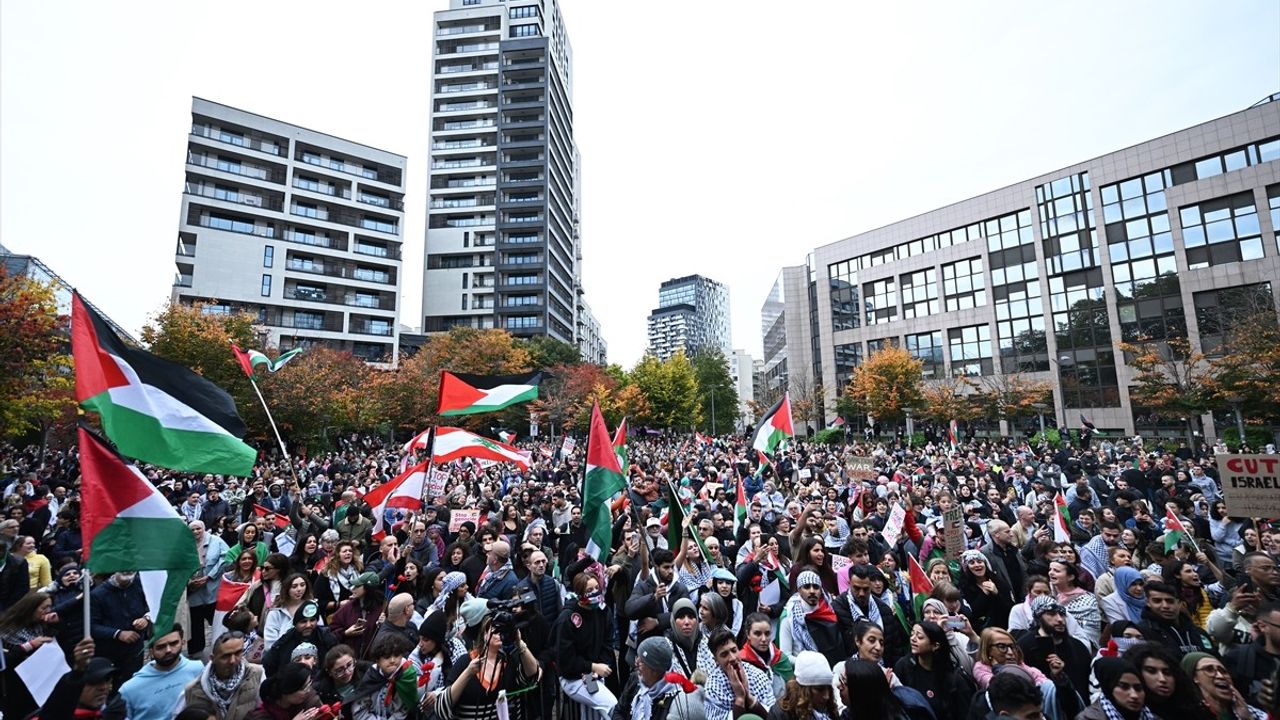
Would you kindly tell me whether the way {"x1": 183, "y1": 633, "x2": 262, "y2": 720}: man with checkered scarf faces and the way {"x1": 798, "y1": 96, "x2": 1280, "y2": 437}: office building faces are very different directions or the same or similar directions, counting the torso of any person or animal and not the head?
very different directions

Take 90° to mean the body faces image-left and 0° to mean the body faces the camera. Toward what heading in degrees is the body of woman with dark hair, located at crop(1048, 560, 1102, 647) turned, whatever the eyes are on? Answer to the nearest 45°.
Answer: approximately 45°

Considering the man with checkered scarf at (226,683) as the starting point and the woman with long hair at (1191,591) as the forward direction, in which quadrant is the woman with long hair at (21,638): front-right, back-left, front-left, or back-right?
back-left

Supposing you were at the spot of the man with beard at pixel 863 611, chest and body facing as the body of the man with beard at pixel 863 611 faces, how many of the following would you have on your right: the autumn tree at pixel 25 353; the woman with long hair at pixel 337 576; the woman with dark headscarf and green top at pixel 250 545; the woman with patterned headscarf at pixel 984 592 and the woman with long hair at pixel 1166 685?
3

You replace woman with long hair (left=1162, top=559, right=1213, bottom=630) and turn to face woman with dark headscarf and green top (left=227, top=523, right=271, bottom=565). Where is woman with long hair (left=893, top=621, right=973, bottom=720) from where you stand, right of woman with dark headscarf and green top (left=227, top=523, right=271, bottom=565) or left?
left

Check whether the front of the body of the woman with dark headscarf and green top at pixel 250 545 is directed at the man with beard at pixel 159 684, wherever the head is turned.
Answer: yes
